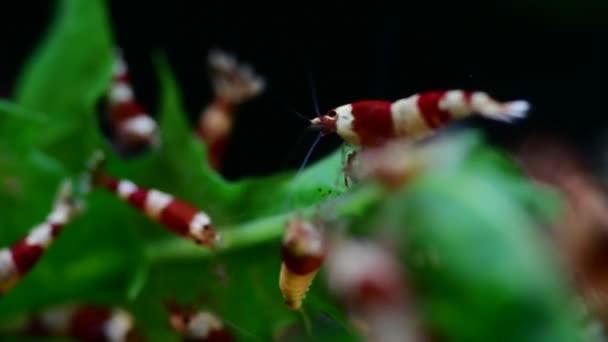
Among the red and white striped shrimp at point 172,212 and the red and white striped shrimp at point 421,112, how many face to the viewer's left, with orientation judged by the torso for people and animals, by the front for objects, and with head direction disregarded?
1

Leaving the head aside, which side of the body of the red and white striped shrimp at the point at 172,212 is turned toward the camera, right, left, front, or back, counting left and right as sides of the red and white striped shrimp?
right

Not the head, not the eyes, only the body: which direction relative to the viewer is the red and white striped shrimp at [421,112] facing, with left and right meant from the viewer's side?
facing to the left of the viewer

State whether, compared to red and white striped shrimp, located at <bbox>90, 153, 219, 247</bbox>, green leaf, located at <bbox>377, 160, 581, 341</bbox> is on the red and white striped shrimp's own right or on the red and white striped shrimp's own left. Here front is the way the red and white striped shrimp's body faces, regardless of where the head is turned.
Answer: on the red and white striped shrimp's own right
